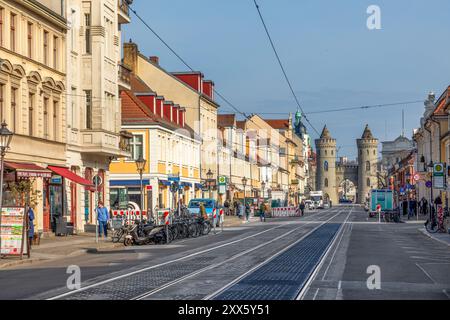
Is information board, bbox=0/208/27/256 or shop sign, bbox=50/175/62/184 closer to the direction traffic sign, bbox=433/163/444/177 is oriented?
the information board

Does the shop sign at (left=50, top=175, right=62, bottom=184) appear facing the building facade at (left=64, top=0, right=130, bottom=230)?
no

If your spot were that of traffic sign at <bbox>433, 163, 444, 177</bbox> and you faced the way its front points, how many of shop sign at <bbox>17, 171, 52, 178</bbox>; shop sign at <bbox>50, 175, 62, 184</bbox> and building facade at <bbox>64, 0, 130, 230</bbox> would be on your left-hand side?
0

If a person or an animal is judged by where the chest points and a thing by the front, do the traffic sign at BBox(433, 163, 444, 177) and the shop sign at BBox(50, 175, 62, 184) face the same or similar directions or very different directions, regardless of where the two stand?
same or similar directions

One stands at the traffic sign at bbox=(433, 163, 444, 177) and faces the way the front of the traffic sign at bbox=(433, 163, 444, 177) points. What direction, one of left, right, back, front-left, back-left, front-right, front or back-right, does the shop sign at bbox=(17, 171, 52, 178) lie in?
front-right

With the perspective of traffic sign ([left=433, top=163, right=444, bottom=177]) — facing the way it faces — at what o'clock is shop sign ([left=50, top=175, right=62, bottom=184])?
The shop sign is roughly at 2 o'clock from the traffic sign.

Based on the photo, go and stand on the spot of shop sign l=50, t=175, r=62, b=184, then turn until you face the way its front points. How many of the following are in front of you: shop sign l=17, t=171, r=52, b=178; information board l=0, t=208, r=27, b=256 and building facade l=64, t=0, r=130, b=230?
2

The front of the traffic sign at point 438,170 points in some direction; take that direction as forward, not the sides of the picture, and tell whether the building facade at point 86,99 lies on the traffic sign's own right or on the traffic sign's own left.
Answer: on the traffic sign's own right

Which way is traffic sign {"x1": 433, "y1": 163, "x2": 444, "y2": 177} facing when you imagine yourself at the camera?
facing the viewer

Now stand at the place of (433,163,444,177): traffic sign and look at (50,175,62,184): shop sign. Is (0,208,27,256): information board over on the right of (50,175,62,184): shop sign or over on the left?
left

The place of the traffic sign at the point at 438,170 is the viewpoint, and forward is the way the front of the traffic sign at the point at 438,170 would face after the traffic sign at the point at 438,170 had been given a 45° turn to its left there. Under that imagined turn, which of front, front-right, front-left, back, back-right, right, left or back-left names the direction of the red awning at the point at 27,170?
right

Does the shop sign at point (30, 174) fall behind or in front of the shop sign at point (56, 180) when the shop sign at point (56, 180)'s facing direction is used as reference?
in front

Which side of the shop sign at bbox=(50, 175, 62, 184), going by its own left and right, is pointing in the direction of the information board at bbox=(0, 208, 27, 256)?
right

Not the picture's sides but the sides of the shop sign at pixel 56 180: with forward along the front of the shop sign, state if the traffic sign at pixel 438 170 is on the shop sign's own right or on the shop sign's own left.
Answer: on the shop sign's own left
